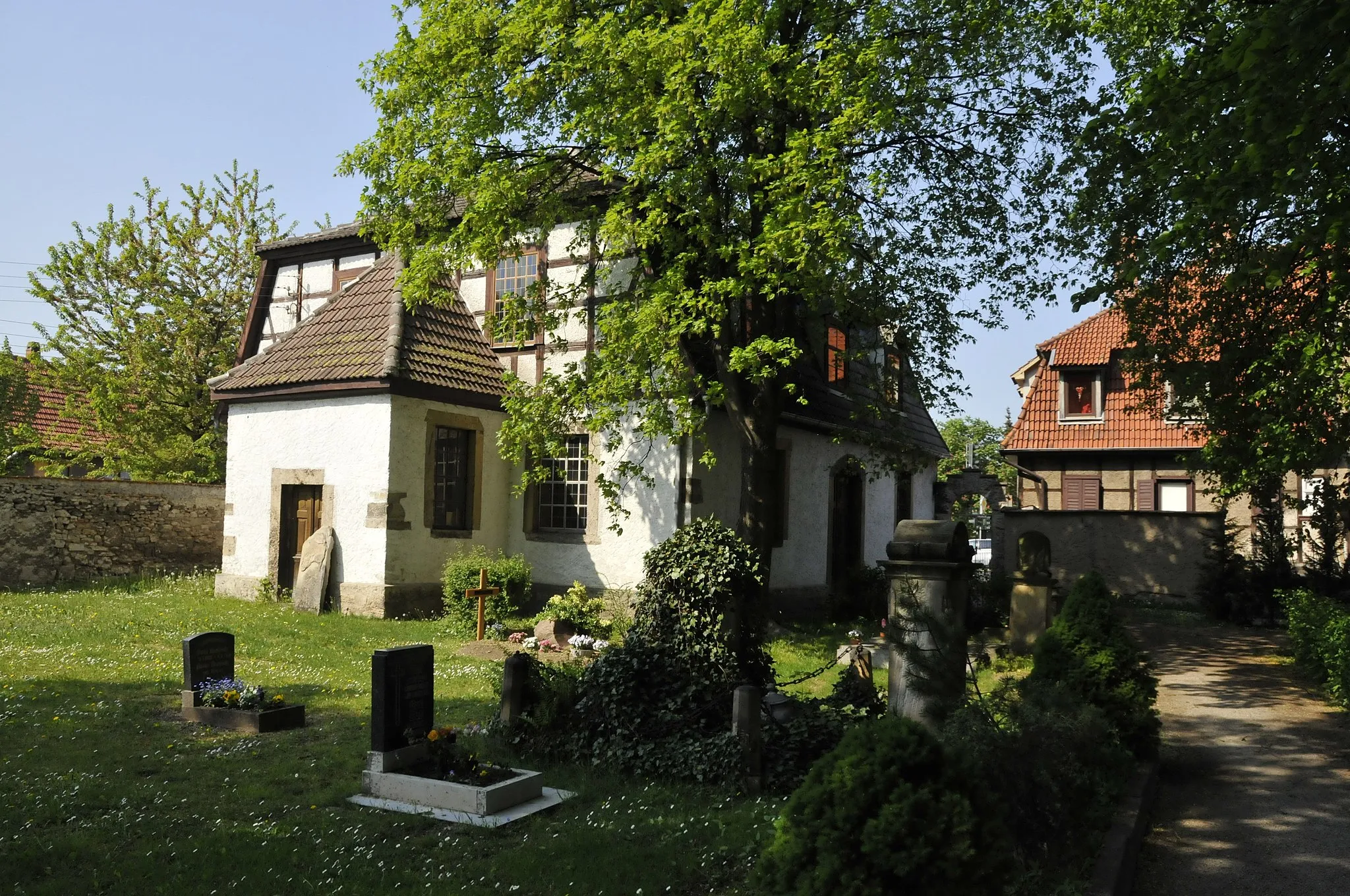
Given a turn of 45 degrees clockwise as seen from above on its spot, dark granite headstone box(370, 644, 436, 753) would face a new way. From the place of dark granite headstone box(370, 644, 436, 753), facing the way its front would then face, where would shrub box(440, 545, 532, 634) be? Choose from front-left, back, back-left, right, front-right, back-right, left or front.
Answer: back

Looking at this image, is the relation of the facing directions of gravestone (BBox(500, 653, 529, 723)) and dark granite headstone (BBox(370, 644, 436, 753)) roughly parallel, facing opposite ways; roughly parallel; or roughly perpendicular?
roughly parallel

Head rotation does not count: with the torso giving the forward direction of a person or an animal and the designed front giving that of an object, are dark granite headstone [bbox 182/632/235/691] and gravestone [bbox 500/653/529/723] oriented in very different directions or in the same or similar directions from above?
same or similar directions

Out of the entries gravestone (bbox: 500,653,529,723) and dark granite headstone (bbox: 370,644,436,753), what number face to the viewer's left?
0

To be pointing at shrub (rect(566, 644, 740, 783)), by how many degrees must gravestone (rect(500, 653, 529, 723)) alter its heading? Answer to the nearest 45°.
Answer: approximately 45° to its left

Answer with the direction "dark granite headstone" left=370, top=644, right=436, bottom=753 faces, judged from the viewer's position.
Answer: facing the viewer and to the right of the viewer

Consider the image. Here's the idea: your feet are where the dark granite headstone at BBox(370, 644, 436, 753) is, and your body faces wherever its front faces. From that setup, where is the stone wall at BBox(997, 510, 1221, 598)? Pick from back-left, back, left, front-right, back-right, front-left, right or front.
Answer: left

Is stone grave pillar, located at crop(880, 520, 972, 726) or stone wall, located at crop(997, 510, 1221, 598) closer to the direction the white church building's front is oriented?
the stone grave pillar

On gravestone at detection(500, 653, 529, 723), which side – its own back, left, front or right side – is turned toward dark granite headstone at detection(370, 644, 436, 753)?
right

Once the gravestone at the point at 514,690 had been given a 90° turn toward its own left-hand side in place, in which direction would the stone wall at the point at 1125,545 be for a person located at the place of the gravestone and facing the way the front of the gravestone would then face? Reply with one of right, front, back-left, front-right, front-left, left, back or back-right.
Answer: front
